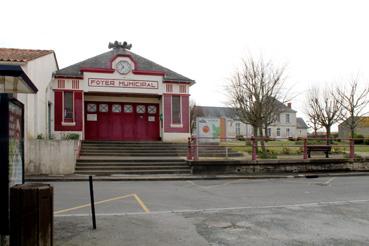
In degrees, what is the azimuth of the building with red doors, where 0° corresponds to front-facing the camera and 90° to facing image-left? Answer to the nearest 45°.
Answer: approximately 0°

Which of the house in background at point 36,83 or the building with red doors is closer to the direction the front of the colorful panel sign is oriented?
the house in background

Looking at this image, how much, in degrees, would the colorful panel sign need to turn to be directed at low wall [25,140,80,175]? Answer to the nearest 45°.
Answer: approximately 45° to its right

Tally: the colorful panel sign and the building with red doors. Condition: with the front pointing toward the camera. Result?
2

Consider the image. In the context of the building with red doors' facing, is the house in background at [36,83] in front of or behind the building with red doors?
in front

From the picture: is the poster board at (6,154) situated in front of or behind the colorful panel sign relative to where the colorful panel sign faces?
in front

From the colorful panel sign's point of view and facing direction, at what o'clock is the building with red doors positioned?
The building with red doors is roughly at 4 o'clock from the colorful panel sign.

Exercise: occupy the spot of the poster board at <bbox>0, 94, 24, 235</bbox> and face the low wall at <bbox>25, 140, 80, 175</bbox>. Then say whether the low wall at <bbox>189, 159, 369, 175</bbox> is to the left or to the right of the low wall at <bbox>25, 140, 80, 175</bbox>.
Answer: right
